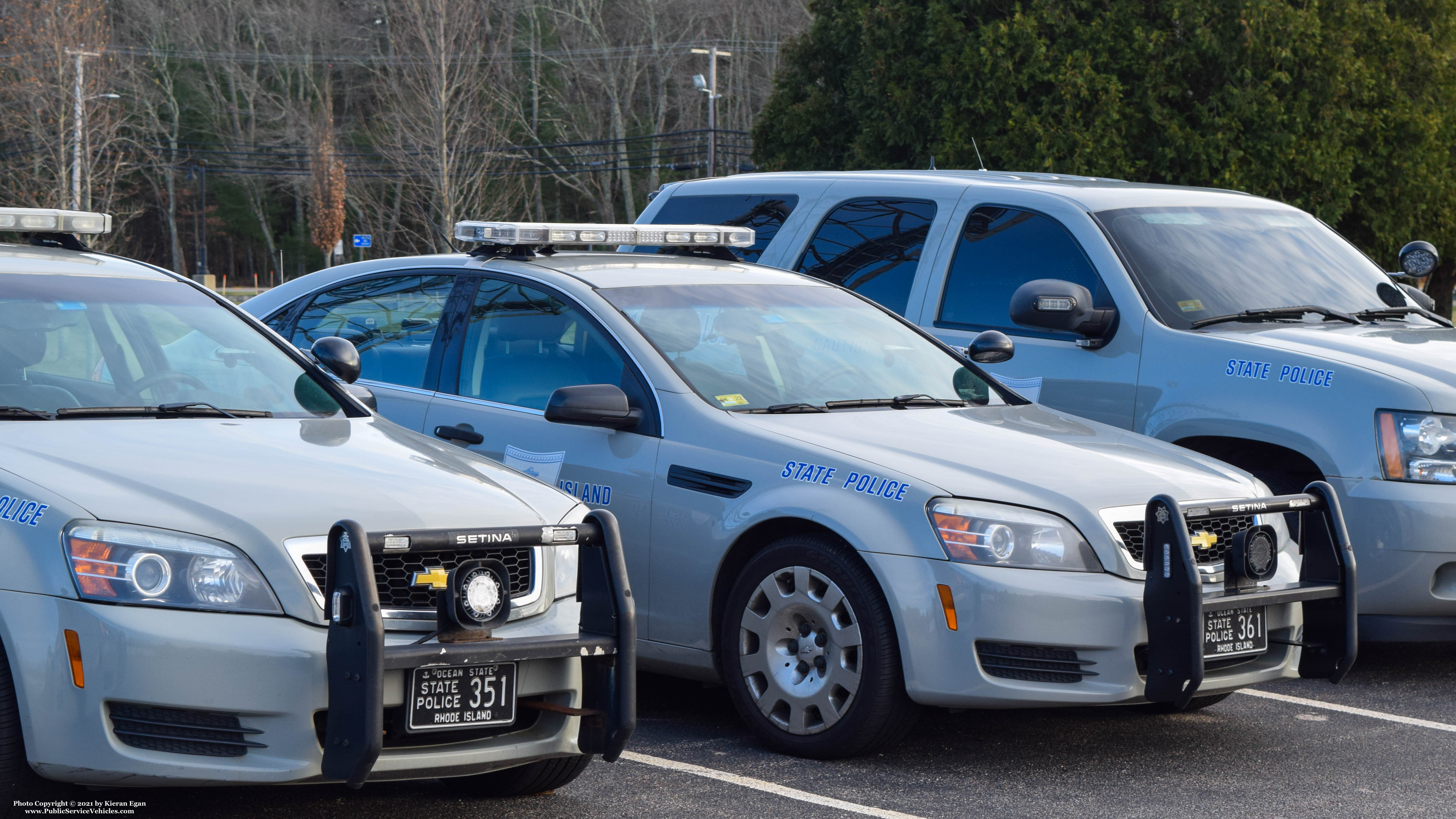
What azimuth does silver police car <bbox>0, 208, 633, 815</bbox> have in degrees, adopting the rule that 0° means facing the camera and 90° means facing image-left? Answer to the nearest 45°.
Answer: approximately 315°

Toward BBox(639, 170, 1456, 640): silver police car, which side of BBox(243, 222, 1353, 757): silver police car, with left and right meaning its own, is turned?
left

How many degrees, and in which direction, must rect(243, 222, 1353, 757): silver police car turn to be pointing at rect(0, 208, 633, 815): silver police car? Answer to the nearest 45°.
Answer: approximately 90° to its right

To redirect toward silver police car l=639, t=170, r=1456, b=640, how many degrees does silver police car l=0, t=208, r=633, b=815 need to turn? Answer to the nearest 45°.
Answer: approximately 90° to its left

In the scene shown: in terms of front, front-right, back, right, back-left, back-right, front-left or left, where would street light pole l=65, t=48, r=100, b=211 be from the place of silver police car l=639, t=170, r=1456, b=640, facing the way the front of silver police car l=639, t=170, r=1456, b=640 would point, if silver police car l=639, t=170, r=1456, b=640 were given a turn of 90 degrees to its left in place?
left

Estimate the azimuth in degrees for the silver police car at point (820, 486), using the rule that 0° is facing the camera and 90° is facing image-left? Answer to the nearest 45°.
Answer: approximately 315°

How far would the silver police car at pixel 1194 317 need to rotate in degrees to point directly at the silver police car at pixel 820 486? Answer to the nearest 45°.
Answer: approximately 90° to its right
